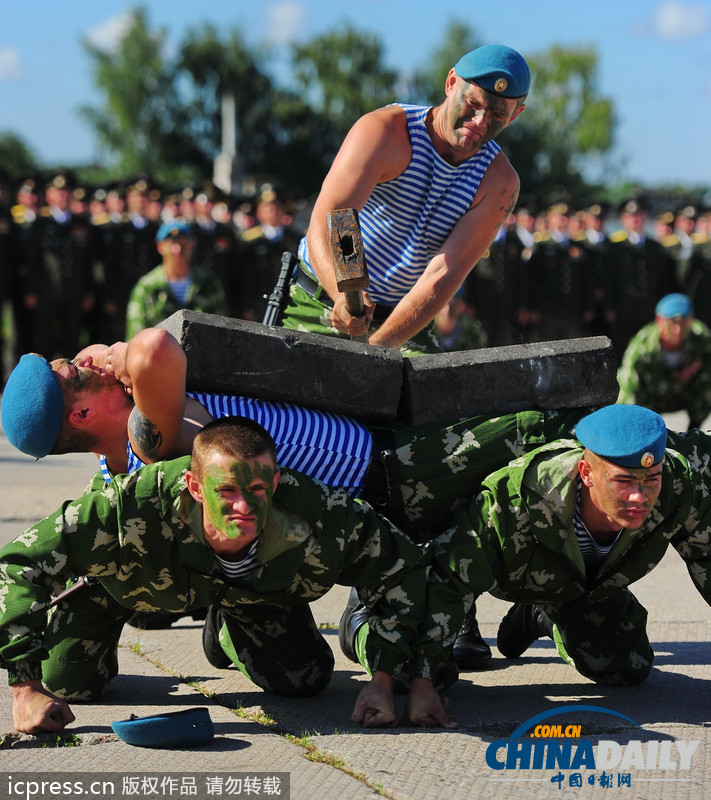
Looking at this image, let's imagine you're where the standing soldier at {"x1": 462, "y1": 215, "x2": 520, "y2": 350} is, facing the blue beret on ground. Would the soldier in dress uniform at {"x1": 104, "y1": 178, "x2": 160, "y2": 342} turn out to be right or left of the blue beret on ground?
right

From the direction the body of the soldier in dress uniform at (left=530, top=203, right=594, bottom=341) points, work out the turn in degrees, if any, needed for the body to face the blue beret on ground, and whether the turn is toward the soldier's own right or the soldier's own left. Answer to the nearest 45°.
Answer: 0° — they already face it

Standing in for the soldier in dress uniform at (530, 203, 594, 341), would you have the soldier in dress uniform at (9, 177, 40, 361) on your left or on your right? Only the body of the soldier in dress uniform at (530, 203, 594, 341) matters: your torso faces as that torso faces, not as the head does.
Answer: on your right

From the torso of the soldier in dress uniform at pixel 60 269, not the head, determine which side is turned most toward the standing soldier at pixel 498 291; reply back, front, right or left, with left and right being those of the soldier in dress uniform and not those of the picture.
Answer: left

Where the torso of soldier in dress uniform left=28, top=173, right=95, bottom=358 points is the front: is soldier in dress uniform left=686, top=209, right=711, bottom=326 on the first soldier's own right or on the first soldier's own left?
on the first soldier's own left

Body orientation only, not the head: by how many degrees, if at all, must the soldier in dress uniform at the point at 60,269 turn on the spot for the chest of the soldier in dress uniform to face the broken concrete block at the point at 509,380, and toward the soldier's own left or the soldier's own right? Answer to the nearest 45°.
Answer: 0° — they already face it
